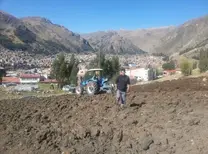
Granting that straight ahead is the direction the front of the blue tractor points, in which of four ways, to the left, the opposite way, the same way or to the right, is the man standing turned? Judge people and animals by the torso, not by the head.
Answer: to the left

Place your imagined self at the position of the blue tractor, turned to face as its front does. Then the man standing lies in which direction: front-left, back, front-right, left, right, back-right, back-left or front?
left

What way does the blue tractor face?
to the viewer's left

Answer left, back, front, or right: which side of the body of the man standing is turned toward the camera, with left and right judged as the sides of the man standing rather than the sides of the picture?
front

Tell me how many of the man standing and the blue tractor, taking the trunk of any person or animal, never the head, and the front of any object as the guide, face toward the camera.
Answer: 1

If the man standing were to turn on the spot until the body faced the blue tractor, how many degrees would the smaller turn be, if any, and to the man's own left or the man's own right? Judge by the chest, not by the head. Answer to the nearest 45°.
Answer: approximately 180°

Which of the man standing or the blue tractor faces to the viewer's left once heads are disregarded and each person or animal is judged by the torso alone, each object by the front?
the blue tractor
